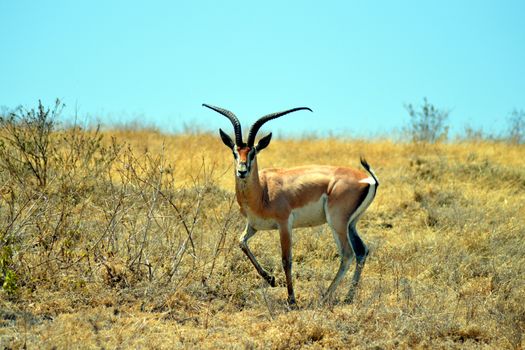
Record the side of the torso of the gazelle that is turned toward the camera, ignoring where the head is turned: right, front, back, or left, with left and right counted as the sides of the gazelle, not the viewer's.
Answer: left
